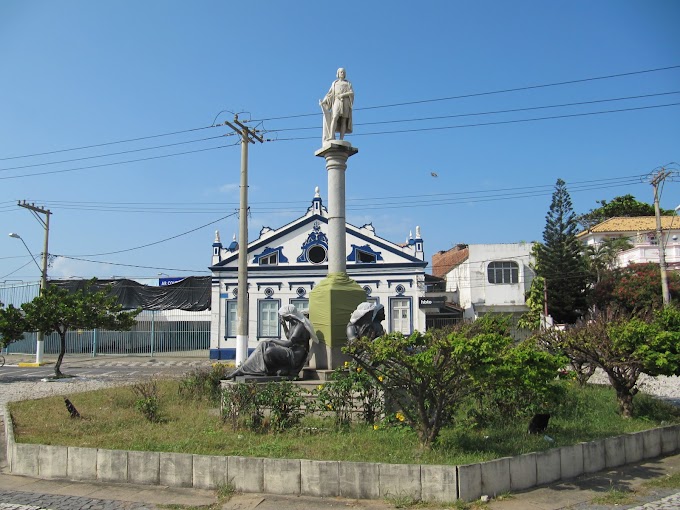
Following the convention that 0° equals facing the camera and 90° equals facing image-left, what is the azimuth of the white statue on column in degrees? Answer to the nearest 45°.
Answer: approximately 0°

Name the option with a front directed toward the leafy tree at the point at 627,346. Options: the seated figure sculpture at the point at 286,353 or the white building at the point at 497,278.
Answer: the white building

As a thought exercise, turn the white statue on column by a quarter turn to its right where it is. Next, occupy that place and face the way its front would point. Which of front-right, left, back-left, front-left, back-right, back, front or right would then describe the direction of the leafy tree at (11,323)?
front-right

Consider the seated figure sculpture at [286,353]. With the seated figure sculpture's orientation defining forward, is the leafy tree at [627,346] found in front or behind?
behind

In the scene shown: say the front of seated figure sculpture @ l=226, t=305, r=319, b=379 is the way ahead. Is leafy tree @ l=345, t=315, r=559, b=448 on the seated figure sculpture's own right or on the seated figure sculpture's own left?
on the seated figure sculpture's own left

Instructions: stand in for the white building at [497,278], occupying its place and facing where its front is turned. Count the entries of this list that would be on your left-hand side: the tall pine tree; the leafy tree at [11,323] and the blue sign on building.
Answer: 1
